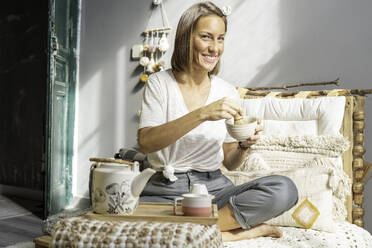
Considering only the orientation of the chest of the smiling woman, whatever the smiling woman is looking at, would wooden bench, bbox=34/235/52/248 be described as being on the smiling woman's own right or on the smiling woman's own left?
on the smiling woman's own right

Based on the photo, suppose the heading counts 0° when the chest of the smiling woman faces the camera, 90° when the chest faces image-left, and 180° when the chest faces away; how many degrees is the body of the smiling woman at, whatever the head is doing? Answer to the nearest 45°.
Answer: approximately 315°

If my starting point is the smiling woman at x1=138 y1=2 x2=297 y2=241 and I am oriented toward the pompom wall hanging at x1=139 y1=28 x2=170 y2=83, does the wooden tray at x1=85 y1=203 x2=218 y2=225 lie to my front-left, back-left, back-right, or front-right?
back-left

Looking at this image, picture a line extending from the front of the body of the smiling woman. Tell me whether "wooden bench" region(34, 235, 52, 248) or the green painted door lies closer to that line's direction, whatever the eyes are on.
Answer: the wooden bench

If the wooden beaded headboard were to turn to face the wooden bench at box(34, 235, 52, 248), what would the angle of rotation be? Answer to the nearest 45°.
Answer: approximately 45° to its right

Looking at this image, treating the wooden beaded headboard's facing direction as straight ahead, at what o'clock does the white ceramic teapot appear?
The white ceramic teapot is roughly at 1 o'clock from the wooden beaded headboard.
